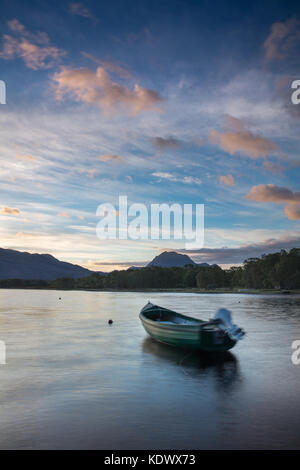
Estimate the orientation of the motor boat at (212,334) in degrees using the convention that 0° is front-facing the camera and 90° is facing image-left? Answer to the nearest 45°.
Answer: approximately 135°
